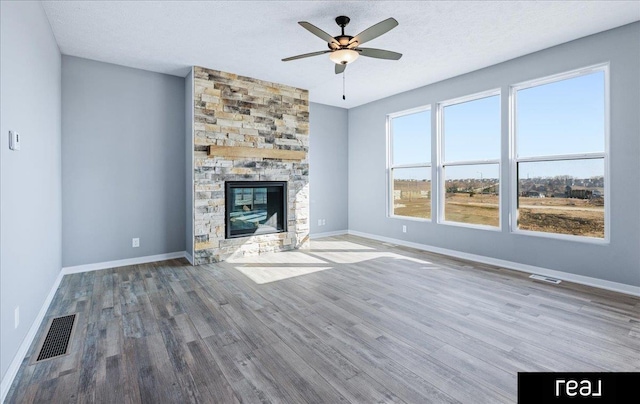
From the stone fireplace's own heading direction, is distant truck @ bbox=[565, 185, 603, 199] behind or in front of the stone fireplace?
behind

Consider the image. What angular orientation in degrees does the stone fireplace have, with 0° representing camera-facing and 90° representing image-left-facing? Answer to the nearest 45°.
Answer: approximately 315°

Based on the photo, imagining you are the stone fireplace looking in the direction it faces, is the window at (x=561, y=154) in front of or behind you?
in front

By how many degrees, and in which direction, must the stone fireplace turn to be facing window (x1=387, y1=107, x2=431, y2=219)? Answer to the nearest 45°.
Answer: approximately 45° to its left

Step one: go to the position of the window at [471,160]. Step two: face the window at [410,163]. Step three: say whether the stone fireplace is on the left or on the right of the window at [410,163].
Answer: left
